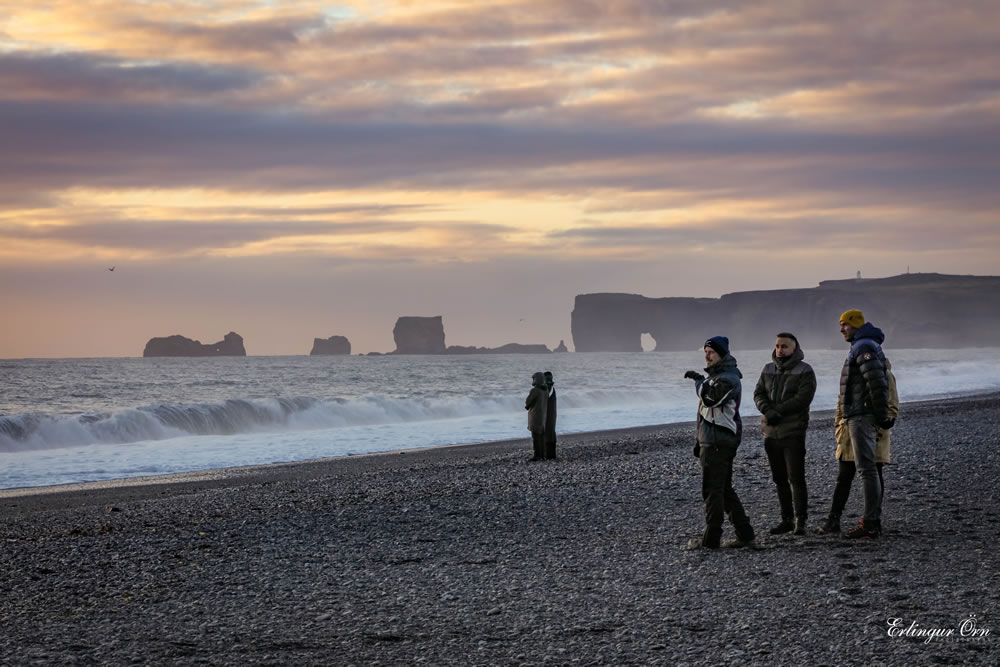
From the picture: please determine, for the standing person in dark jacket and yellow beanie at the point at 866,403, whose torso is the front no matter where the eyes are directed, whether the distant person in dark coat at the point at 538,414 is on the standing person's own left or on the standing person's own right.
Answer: on the standing person's own right

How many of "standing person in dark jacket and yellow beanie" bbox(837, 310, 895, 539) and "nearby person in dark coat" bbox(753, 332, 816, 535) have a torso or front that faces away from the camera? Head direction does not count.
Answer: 0

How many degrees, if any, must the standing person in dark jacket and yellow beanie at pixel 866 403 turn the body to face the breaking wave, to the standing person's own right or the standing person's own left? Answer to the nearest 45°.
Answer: approximately 45° to the standing person's own right

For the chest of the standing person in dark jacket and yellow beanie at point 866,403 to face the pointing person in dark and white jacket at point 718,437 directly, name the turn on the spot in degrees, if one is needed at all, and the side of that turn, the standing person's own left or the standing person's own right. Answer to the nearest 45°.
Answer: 0° — they already face them

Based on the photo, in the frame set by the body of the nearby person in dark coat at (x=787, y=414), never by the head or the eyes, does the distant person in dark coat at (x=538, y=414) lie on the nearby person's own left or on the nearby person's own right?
on the nearby person's own right

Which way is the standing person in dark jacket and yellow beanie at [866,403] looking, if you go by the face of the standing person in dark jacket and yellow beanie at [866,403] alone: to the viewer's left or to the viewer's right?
to the viewer's left

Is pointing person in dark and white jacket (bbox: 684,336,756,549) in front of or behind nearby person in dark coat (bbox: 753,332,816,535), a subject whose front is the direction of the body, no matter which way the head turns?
in front

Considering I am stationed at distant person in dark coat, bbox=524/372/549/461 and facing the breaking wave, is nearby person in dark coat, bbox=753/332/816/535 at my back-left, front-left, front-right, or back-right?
back-left

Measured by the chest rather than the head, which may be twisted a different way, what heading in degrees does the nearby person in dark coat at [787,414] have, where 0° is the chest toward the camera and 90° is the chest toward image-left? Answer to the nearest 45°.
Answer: approximately 45°

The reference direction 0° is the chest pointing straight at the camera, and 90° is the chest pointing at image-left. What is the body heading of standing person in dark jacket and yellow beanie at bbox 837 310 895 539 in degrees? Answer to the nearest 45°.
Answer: approximately 90°
